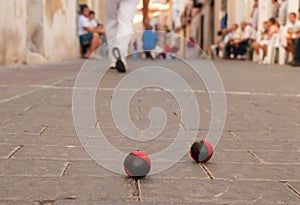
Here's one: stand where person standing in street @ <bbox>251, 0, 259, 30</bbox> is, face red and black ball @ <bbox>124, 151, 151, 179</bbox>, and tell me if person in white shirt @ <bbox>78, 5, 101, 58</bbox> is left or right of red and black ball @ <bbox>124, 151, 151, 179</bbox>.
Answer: right

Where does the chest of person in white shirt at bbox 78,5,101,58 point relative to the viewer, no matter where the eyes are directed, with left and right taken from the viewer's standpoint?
facing to the right of the viewer

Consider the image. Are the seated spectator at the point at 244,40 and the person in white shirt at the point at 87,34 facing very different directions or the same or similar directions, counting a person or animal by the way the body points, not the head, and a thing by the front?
very different directions

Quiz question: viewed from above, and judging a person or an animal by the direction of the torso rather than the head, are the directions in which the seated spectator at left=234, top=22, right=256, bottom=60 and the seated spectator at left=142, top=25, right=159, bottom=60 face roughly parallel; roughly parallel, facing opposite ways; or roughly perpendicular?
roughly perpendicular

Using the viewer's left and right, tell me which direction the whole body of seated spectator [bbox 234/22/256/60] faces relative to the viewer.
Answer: facing to the left of the viewer

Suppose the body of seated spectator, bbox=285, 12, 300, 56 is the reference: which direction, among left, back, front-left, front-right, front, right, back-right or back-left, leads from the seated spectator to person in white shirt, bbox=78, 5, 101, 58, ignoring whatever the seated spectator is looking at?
front-right

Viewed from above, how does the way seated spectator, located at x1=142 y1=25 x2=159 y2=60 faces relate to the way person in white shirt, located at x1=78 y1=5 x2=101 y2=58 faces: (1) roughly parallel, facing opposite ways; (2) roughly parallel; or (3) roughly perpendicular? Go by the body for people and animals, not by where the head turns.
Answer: roughly perpendicular

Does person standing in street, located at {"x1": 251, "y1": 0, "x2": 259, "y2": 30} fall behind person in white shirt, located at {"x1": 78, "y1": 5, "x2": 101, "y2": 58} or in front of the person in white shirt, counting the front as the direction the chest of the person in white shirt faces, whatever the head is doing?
in front

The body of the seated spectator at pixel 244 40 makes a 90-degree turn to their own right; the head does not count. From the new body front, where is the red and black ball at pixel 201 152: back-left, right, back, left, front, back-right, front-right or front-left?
back
